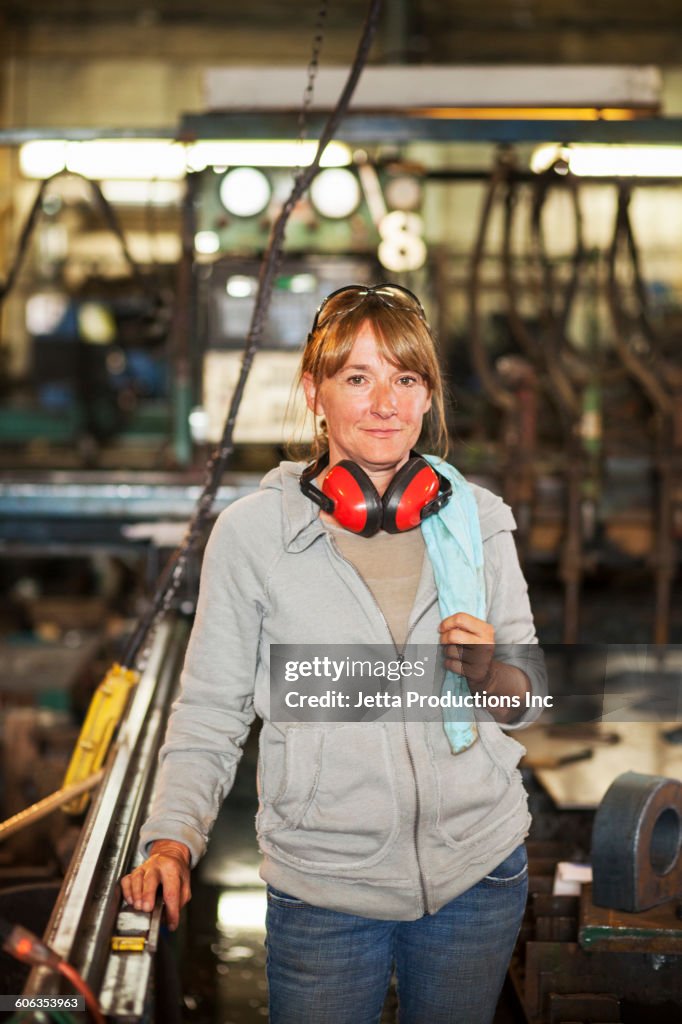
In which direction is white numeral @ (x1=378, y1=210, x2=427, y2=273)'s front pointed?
toward the camera

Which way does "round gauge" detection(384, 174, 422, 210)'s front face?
toward the camera

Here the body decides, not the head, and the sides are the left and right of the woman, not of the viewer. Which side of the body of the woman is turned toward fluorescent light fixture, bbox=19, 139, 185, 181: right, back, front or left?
back

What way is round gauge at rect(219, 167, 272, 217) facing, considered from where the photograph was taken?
facing the viewer

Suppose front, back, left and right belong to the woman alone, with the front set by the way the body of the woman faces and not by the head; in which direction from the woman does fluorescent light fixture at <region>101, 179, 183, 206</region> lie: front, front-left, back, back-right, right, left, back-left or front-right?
back

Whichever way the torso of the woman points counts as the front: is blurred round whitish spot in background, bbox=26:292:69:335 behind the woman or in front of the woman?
behind

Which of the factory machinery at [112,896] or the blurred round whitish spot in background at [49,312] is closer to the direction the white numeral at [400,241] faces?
the factory machinery

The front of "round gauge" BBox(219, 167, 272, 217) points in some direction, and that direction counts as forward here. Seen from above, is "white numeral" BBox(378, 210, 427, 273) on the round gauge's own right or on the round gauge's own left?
on the round gauge's own left

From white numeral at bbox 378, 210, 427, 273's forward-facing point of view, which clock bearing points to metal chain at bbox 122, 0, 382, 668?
The metal chain is roughly at 12 o'clock from the white numeral.

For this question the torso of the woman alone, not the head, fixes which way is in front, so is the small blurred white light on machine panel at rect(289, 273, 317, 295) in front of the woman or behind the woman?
behind

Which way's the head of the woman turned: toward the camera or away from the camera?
toward the camera

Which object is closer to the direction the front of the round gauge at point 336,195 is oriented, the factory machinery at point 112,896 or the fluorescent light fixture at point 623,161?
the factory machinery
